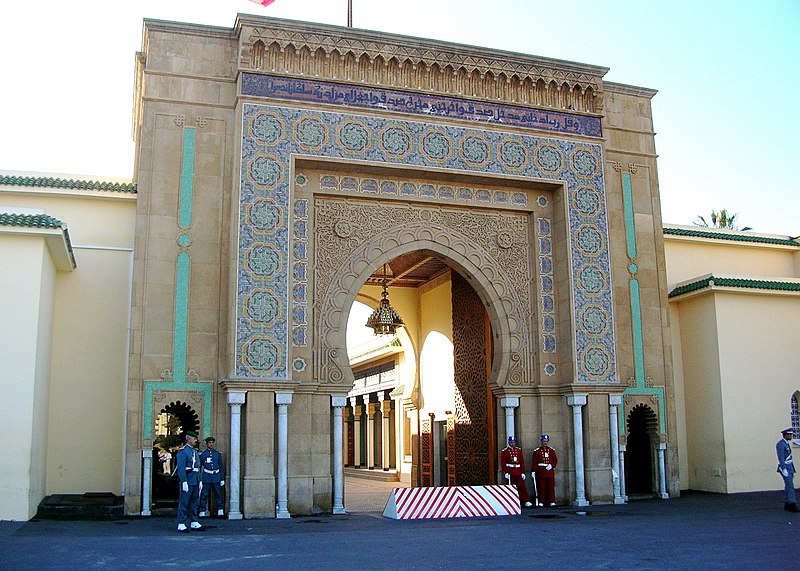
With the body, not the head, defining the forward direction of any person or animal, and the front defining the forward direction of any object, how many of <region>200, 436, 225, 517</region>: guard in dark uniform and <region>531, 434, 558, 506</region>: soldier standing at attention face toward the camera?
2

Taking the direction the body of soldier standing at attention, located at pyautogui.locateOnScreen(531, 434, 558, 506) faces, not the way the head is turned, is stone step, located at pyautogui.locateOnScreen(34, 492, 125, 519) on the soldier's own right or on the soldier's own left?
on the soldier's own right

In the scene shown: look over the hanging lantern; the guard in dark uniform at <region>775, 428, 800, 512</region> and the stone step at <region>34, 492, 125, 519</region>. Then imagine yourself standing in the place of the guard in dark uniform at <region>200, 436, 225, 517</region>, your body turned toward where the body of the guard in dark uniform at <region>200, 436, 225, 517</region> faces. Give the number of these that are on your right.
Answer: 1

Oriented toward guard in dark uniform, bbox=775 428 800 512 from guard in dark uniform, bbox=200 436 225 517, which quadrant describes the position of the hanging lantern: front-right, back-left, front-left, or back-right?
front-left

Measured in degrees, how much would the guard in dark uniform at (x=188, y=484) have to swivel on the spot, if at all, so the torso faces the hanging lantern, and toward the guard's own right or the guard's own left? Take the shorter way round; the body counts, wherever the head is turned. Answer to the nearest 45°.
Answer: approximately 90° to the guard's own left

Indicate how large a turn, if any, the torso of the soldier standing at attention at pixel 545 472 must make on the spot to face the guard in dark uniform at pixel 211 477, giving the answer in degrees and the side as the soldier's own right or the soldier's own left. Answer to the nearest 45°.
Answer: approximately 45° to the soldier's own right

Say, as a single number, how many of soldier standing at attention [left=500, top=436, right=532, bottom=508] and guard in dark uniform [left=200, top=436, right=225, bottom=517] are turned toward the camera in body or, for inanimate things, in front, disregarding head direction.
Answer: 2

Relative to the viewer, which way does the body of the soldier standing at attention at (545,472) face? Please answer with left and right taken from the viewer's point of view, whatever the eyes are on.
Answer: facing the viewer

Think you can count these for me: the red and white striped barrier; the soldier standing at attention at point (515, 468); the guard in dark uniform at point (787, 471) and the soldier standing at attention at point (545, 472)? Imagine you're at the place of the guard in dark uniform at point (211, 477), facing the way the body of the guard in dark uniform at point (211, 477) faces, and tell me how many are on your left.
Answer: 4

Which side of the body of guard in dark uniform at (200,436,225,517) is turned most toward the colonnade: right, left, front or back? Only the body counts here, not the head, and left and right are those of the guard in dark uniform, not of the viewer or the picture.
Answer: back
